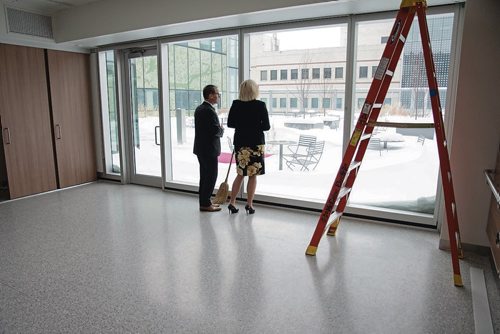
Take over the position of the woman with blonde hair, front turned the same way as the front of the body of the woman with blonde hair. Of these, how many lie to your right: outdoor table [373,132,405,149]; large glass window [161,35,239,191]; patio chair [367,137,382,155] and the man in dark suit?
2

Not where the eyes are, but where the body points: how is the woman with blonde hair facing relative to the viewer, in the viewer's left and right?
facing away from the viewer

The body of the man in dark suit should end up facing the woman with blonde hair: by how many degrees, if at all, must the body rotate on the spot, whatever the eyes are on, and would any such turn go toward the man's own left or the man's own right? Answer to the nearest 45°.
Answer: approximately 45° to the man's own right

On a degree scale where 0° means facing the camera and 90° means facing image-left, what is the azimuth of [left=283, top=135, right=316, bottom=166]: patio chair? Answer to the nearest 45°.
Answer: approximately 45°
